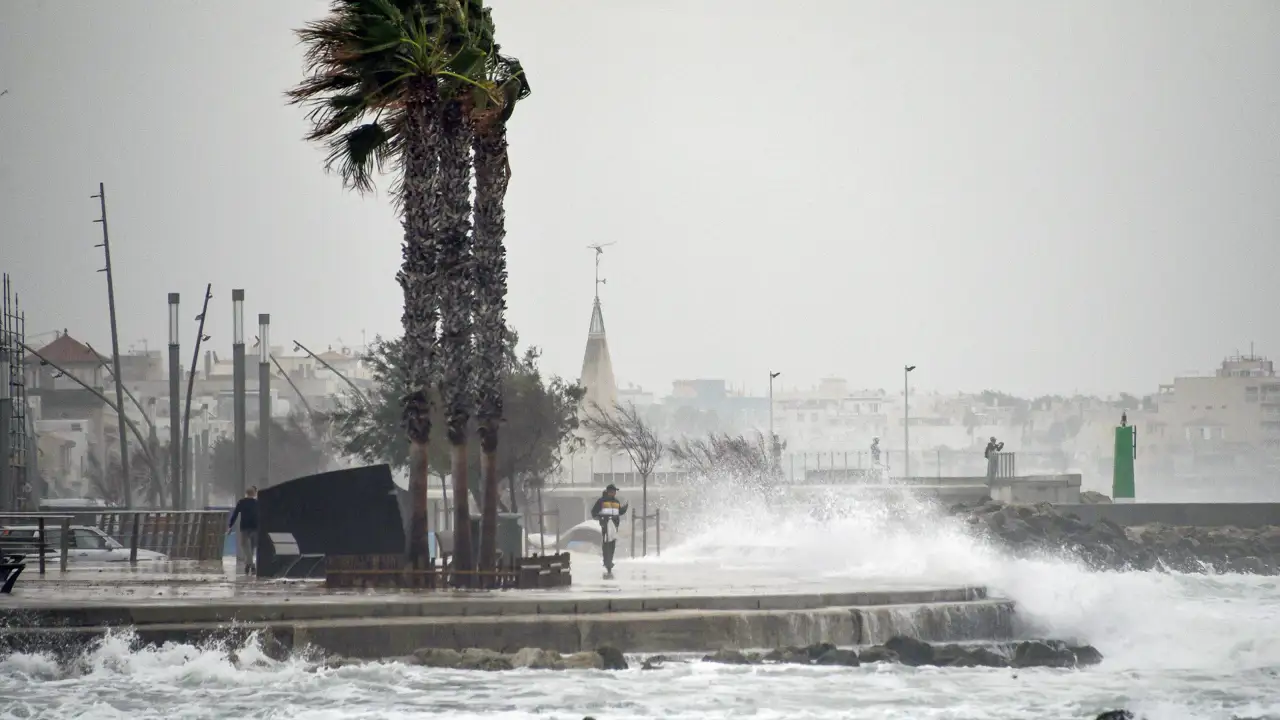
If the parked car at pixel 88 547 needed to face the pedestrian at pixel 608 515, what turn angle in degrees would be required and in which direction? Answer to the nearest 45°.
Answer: approximately 45° to its right

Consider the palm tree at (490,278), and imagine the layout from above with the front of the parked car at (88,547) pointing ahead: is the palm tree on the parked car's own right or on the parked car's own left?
on the parked car's own right

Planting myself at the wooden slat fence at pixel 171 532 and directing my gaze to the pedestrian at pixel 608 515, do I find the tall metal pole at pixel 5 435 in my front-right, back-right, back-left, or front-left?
back-left

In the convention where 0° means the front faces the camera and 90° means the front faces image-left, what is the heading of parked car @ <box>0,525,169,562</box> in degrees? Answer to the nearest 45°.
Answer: approximately 270°

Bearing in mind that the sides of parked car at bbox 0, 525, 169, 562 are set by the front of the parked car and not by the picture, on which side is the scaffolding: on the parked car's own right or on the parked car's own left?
on the parked car's own left

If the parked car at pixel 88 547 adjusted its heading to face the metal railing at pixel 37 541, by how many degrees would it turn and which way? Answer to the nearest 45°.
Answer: approximately 90° to its right

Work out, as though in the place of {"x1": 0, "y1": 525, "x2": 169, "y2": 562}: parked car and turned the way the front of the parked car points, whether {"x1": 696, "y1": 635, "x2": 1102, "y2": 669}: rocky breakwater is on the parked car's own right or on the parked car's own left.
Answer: on the parked car's own right

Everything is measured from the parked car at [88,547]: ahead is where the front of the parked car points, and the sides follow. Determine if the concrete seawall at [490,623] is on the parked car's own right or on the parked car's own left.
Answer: on the parked car's own right
